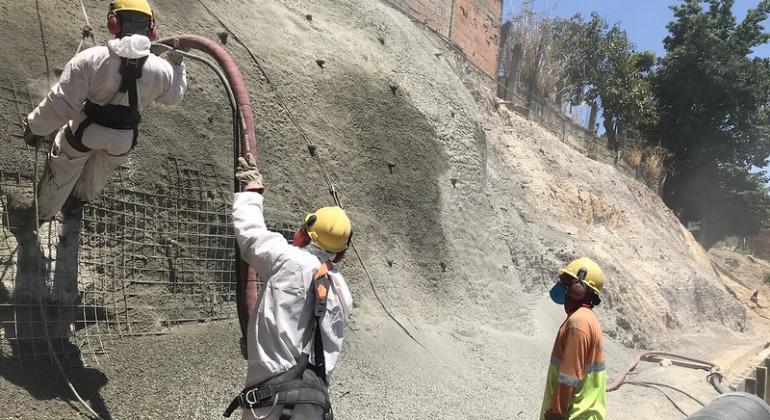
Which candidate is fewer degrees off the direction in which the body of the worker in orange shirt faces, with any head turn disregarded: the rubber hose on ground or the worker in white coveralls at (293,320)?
the worker in white coveralls

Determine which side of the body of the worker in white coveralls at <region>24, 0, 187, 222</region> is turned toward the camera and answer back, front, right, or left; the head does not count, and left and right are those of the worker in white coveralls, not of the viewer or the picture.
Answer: back

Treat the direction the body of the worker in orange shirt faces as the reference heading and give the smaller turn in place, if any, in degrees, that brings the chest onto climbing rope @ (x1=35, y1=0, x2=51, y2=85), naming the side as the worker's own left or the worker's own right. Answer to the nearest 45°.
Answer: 0° — they already face it

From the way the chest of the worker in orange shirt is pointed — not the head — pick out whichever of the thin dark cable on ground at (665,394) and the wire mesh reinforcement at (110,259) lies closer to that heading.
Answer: the wire mesh reinforcement

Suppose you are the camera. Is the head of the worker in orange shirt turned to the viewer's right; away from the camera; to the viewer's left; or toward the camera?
to the viewer's left

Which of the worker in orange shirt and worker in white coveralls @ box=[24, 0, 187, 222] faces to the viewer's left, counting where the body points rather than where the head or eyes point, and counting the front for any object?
the worker in orange shirt

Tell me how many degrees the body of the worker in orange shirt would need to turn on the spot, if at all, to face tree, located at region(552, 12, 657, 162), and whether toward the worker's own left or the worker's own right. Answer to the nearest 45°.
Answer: approximately 90° to the worker's own right

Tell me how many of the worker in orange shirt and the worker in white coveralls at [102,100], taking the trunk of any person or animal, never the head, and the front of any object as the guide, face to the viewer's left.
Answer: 1

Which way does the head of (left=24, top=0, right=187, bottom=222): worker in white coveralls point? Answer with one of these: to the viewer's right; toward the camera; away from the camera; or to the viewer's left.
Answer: away from the camera

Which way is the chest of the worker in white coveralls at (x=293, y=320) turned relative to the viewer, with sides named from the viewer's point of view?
facing away from the viewer and to the left of the viewer

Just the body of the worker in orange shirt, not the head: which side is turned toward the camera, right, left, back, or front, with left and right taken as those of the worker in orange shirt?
left
